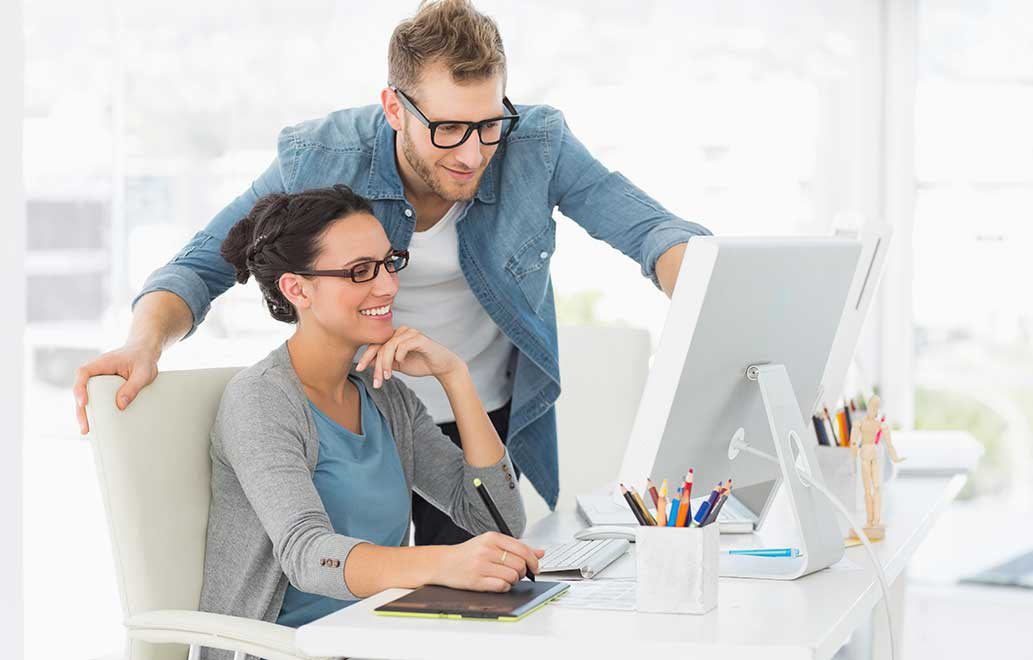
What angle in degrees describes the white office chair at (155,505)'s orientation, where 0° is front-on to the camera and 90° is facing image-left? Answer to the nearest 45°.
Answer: approximately 315°

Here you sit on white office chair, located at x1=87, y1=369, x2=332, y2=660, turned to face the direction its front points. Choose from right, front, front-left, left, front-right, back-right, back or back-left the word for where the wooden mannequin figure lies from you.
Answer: front-left

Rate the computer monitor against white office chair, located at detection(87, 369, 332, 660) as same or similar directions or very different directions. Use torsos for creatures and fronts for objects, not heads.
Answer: very different directions

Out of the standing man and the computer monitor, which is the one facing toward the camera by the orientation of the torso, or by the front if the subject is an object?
the standing man

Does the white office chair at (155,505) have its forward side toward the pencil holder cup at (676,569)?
yes

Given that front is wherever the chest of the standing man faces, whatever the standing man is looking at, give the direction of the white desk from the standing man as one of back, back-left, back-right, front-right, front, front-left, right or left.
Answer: front

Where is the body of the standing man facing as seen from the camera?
toward the camera

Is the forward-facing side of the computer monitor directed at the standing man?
yes

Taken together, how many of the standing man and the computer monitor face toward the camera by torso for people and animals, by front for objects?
1

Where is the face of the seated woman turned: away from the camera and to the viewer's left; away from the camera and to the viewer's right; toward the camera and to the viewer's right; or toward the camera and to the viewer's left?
toward the camera and to the viewer's right

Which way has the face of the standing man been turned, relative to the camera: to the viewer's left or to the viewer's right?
to the viewer's right

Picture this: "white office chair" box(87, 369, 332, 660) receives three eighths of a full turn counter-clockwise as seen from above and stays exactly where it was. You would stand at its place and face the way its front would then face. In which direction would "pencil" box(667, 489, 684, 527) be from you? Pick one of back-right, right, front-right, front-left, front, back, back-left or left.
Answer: back-right

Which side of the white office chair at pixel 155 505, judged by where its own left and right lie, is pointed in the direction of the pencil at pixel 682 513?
front

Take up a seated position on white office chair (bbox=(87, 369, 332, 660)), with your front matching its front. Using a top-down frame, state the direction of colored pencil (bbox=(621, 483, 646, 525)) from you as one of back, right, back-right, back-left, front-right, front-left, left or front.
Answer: front

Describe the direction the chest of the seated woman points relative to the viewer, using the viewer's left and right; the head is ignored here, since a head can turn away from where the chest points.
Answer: facing the viewer and to the right of the viewer
